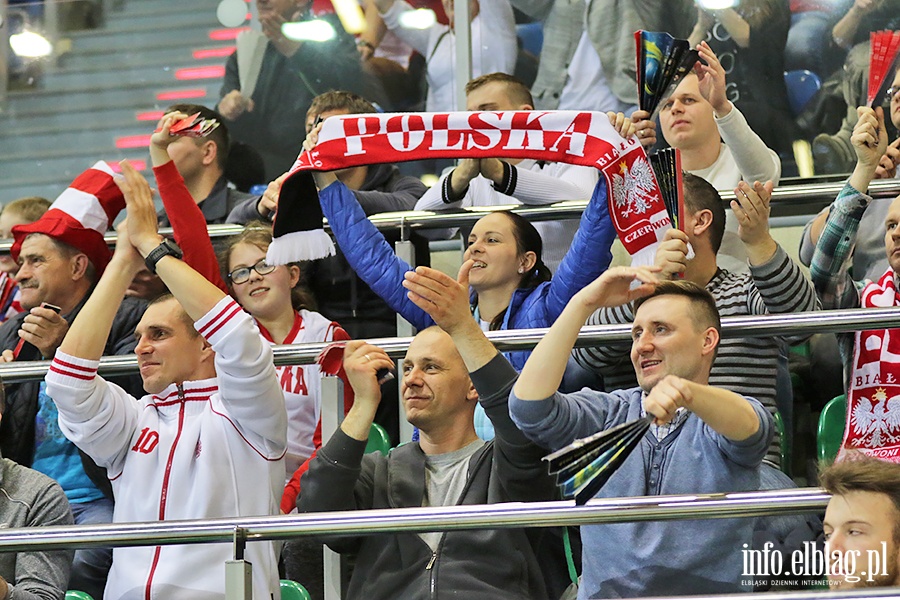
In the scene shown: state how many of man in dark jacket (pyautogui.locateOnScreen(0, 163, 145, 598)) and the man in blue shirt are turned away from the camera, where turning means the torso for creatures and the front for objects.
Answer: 0

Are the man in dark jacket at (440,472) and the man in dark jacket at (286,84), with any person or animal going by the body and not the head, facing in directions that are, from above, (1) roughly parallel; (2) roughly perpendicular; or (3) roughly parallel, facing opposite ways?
roughly parallel

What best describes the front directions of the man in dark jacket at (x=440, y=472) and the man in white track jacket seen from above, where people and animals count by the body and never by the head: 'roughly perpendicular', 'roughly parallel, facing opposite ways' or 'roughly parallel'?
roughly parallel

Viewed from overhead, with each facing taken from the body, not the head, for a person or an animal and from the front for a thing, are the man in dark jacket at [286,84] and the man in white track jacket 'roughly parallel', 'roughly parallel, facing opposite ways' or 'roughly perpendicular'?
roughly parallel

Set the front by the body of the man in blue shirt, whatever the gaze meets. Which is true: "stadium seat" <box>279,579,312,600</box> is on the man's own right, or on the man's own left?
on the man's own right

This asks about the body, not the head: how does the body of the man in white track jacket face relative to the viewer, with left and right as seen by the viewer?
facing the viewer and to the left of the viewer

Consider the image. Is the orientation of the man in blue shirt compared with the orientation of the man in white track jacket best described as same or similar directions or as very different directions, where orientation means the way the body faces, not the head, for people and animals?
same or similar directions
